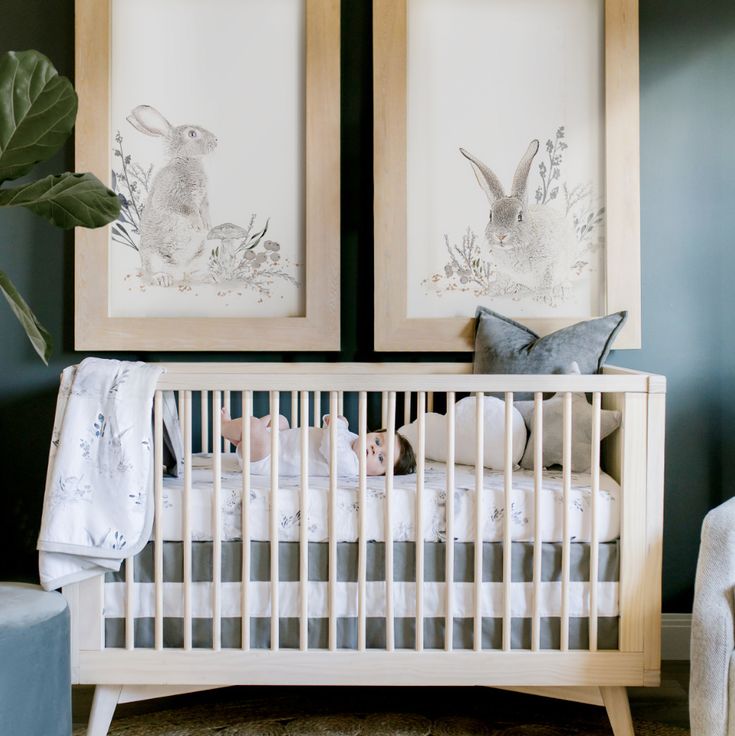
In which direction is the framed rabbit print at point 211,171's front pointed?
toward the camera

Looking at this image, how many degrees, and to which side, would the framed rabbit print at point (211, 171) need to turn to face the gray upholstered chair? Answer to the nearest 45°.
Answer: approximately 45° to its left

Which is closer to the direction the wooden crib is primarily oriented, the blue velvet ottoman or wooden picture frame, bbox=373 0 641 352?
the blue velvet ottoman

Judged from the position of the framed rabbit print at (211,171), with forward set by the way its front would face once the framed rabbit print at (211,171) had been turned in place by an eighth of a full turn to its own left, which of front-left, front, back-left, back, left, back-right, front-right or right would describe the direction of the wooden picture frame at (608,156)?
front-left

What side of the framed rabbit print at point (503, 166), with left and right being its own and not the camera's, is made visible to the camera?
front

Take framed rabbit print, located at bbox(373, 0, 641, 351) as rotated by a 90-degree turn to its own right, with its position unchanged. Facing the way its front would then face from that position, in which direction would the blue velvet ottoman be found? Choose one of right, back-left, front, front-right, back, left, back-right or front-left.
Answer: front-left

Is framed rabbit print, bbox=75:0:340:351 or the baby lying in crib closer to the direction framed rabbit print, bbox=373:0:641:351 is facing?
the baby lying in crib

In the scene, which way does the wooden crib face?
toward the camera

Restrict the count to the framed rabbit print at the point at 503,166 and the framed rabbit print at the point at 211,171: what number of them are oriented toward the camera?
2

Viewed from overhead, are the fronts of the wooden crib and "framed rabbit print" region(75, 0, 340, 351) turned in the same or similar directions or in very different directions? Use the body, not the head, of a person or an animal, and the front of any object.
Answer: same or similar directions

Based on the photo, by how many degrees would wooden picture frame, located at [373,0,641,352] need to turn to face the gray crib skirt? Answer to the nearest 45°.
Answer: approximately 45° to its right
